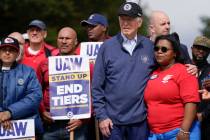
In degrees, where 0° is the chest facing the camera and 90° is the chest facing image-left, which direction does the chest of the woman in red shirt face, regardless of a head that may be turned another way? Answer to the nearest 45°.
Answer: approximately 45°

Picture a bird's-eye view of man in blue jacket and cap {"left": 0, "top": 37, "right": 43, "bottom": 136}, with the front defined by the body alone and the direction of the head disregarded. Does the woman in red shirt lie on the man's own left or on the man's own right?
on the man's own left

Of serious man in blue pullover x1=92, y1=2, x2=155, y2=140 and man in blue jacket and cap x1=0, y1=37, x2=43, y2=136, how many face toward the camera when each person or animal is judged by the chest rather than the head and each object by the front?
2

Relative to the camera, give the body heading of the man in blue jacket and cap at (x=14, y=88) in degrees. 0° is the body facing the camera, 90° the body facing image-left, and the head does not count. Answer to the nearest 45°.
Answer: approximately 0°

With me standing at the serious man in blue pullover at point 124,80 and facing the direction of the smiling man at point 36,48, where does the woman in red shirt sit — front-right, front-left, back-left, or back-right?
back-right

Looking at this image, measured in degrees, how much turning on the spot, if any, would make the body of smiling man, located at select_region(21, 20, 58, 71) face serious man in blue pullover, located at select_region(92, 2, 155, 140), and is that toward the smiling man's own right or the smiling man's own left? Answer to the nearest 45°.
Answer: approximately 90° to the smiling man's own left
